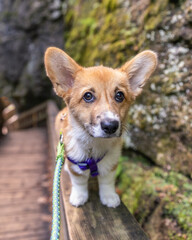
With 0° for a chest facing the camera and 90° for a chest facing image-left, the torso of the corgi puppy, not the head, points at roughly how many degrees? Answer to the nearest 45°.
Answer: approximately 0°
